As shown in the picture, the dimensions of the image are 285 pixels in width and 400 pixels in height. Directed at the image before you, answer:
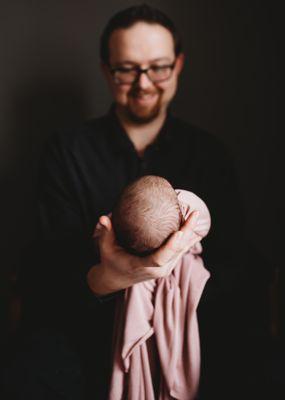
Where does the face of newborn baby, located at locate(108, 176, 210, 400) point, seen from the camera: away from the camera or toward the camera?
away from the camera

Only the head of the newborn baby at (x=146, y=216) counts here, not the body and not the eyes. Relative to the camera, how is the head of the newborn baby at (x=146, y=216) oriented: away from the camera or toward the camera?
away from the camera

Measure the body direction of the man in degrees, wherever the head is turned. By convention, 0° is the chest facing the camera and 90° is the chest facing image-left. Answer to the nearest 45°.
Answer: approximately 0°
